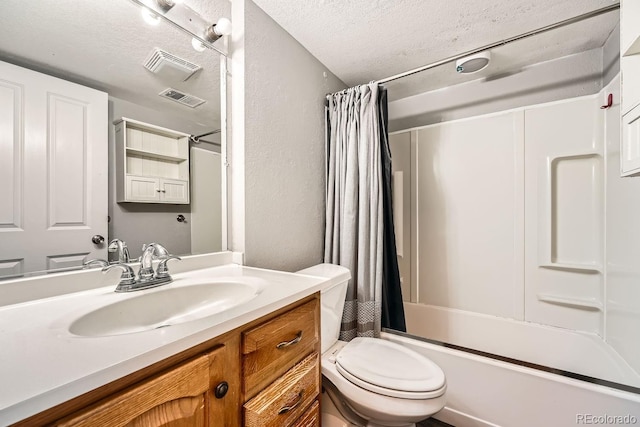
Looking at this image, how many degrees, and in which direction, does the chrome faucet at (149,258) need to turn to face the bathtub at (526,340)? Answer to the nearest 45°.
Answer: approximately 45° to its left

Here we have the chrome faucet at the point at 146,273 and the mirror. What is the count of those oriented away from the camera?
0

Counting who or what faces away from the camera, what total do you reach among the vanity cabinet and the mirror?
0

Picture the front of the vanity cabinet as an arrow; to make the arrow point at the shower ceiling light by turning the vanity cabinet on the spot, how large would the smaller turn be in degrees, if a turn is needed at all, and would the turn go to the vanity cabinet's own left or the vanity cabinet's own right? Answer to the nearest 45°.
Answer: approximately 45° to the vanity cabinet's own left

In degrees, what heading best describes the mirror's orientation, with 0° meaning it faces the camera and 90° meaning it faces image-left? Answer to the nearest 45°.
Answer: approximately 315°

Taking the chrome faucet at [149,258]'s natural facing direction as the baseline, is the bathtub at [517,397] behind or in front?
in front

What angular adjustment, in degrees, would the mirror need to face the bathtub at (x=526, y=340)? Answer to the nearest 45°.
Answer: approximately 45° to its left

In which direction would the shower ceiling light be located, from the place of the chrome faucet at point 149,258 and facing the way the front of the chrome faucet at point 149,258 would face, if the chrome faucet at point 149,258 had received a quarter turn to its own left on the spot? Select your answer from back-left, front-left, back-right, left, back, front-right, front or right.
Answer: front-right
